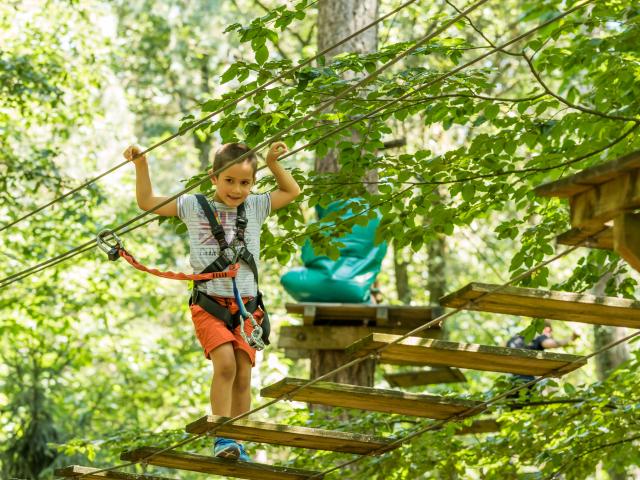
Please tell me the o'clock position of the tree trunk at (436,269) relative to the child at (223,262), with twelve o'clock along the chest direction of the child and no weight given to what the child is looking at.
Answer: The tree trunk is roughly at 8 o'clock from the child.

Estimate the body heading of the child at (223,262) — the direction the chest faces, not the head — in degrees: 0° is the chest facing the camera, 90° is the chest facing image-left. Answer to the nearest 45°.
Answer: approximately 315°

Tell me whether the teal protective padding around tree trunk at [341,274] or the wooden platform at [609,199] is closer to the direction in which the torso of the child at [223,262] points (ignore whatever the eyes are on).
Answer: the wooden platform

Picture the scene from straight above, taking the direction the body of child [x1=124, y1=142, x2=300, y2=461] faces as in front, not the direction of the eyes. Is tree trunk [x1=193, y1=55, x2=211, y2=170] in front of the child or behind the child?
behind
